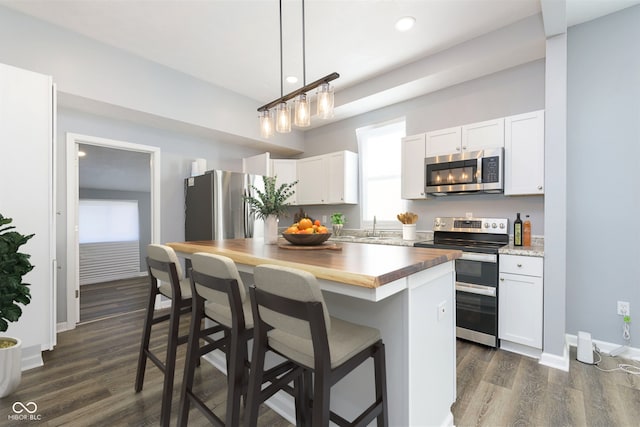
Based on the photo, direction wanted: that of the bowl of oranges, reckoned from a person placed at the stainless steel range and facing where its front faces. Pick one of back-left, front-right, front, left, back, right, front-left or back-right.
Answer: front-right

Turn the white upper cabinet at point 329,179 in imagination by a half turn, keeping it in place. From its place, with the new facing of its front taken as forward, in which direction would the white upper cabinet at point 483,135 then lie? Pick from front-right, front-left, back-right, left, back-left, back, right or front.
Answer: right

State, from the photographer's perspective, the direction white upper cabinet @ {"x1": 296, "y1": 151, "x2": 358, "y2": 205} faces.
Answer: facing the viewer and to the left of the viewer

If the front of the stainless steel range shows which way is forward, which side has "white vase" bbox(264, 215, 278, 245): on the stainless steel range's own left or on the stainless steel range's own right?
on the stainless steel range's own right

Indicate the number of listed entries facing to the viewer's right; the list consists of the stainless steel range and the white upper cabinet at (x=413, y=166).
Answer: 0

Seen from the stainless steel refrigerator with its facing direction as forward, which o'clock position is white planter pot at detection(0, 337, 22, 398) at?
The white planter pot is roughly at 3 o'clock from the stainless steel refrigerator.

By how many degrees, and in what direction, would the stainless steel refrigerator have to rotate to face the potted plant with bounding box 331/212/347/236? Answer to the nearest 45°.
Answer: approximately 45° to its left

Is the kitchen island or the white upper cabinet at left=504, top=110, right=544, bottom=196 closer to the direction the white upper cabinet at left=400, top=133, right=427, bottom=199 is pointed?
the kitchen island

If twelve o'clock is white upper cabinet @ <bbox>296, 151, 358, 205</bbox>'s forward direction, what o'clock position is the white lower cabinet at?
The white lower cabinet is roughly at 9 o'clock from the white upper cabinet.

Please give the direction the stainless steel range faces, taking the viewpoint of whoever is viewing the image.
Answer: facing the viewer

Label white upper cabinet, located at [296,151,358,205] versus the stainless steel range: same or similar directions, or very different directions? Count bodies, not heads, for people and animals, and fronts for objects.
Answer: same or similar directions

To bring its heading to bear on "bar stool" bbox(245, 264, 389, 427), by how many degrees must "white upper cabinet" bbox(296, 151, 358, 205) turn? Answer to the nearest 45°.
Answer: approximately 45° to its left

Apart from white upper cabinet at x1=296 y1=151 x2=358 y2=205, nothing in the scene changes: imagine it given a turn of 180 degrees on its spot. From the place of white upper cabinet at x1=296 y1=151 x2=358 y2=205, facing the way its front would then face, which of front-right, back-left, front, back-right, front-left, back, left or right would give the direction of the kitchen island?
back-right

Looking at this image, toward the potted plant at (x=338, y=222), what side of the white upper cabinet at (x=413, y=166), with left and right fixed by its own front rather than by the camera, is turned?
right

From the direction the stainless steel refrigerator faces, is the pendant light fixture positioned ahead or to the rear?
ahead

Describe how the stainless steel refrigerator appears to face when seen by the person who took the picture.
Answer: facing the viewer and to the right of the viewer
